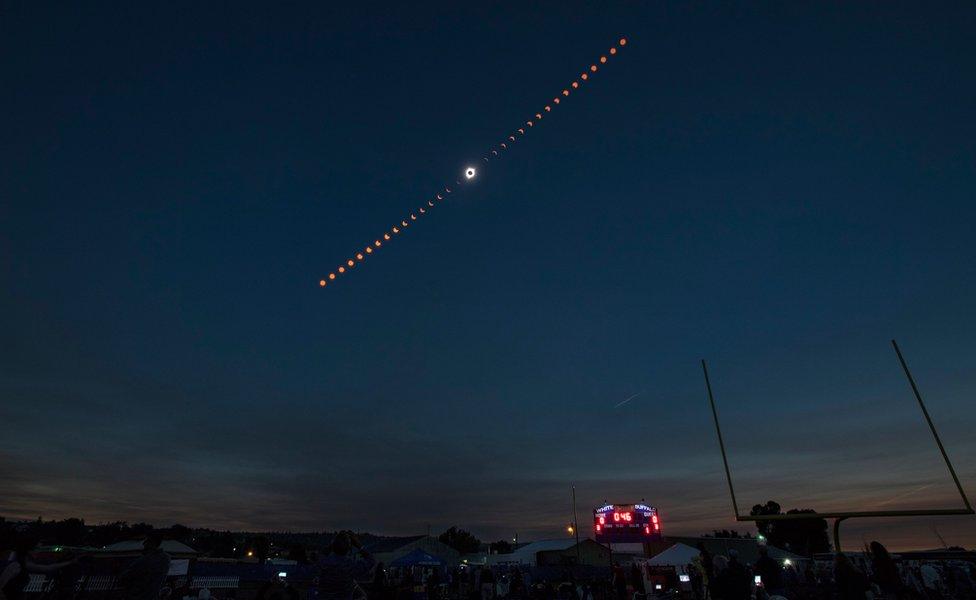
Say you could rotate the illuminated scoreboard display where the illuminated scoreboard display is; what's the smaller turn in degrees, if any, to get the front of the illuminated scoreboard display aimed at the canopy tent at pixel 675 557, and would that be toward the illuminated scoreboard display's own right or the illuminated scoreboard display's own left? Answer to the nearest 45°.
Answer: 0° — it already faces it

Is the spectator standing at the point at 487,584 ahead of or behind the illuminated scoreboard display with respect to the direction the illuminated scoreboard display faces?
ahead

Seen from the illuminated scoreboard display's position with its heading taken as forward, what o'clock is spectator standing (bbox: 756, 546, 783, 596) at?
The spectator standing is roughly at 12 o'clock from the illuminated scoreboard display.

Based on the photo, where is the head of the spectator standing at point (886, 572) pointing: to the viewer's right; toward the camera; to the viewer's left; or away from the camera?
away from the camera

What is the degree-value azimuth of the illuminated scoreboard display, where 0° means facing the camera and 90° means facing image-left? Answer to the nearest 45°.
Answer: approximately 0°

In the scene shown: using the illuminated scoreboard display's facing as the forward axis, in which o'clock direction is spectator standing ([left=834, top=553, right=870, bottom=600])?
The spectator standing is roughly at 12 o'clock from the illuminated scoreboard display.

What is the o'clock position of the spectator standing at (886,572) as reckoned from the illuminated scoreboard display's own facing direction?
The spectator standing is roughly at 12 o'clock from the illuminated scoreboard display.
